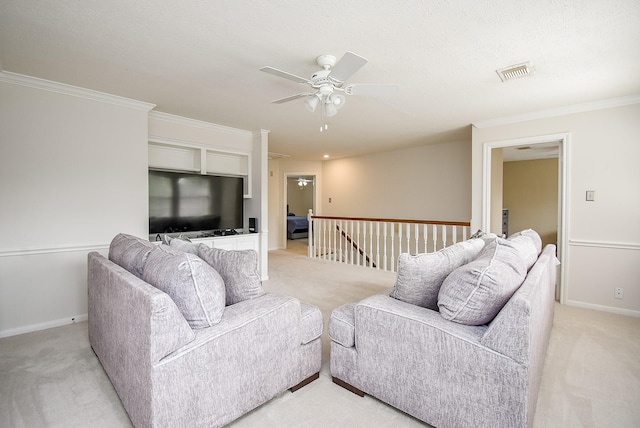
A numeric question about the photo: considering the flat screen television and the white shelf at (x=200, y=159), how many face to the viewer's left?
0

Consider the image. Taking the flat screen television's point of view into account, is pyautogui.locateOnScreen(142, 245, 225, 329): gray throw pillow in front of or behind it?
in front

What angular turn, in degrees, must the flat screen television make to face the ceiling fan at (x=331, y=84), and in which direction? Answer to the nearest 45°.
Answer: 0° — it already faces it

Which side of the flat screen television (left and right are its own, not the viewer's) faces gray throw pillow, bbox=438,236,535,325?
front

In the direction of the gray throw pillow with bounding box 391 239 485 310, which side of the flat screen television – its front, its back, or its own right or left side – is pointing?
front

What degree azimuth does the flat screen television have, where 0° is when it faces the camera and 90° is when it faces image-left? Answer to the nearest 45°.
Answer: approximately 315°

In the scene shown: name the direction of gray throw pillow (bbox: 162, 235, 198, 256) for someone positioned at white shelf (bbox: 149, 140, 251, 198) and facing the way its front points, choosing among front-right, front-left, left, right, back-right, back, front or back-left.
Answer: front-right

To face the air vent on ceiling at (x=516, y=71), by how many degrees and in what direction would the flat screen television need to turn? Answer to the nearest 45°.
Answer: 0° — it already faces it

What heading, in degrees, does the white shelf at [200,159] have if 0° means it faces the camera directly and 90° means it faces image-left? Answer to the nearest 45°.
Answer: approximately 315°
